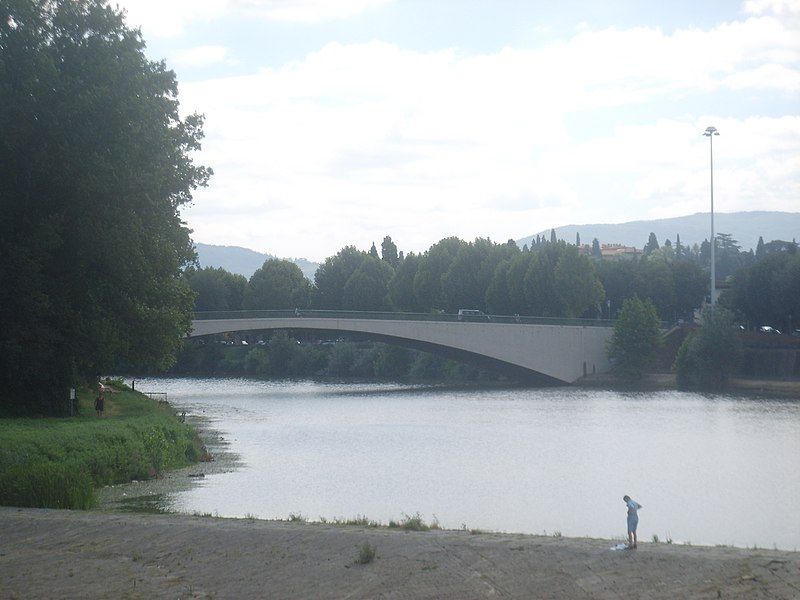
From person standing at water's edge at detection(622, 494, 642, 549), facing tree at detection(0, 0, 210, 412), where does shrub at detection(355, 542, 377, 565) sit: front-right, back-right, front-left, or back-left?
front-left

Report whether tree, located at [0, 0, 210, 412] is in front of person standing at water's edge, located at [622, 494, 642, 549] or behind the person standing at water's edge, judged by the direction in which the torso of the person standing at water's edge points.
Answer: in front

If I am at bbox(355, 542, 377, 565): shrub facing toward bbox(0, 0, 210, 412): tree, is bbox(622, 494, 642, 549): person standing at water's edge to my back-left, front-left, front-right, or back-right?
back-right

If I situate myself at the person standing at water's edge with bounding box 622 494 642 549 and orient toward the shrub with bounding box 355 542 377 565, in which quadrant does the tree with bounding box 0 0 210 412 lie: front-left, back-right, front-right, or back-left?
front-right
